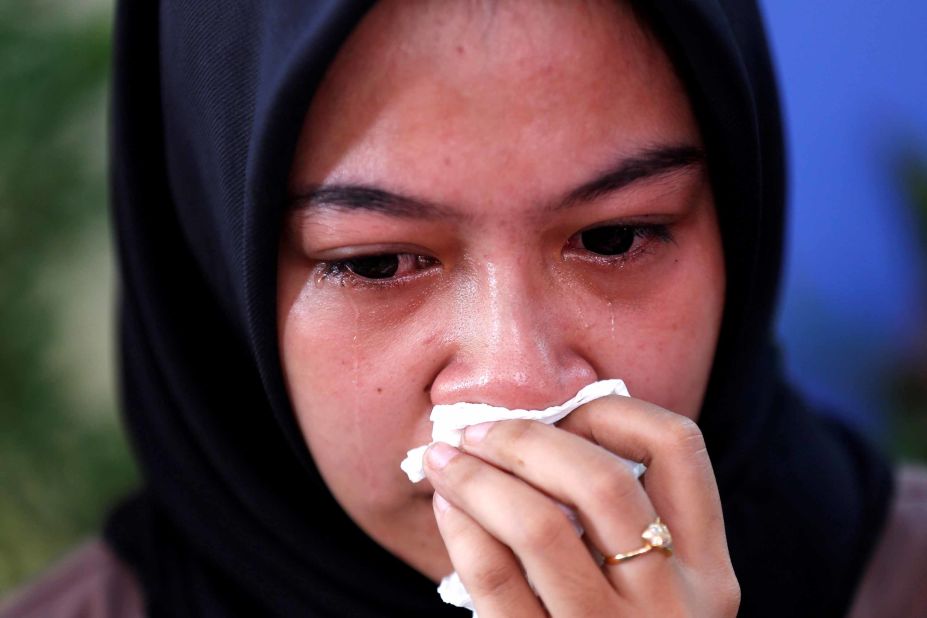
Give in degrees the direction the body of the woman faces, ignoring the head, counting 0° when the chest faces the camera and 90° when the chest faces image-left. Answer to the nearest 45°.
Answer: approximately 0°
